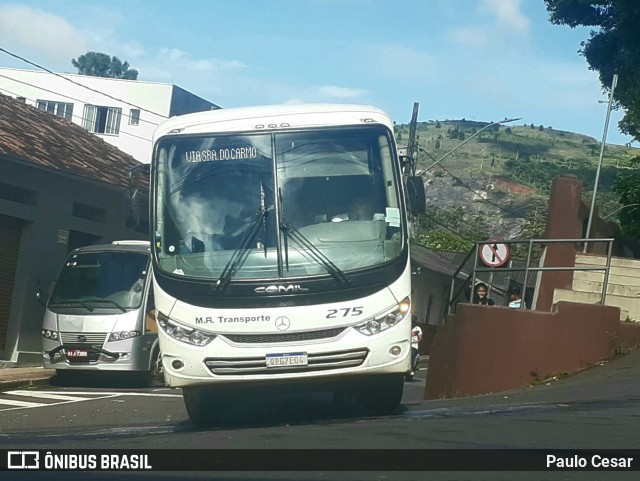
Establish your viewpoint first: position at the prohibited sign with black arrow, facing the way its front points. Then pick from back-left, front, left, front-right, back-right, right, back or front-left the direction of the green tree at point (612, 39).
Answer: back

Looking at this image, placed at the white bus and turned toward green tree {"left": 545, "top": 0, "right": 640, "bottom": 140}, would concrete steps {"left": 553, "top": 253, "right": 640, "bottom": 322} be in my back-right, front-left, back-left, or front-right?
front-right

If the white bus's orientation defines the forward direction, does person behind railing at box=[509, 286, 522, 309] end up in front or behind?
behind

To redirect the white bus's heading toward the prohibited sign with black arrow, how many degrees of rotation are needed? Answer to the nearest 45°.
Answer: approximately 135° to its left

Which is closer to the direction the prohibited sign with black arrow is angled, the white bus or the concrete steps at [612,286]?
the white bus

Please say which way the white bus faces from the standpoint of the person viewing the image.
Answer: facing the viewer

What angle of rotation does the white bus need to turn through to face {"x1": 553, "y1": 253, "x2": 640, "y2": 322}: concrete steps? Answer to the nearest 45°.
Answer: approximately 135° to its left

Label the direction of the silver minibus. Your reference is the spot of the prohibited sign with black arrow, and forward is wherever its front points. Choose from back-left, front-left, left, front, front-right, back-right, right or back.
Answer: right

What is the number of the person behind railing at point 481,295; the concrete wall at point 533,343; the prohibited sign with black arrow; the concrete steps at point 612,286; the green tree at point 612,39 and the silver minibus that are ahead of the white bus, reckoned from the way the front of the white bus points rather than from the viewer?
0

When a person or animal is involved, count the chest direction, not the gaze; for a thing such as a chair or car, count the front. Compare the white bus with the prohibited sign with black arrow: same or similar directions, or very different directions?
same or similar directions

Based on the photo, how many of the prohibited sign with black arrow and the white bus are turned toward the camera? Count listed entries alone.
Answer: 2

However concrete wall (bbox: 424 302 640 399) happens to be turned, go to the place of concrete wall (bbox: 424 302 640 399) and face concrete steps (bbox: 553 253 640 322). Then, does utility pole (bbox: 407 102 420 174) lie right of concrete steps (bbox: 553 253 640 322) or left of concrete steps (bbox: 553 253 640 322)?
left

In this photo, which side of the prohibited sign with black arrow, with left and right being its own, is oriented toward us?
front
